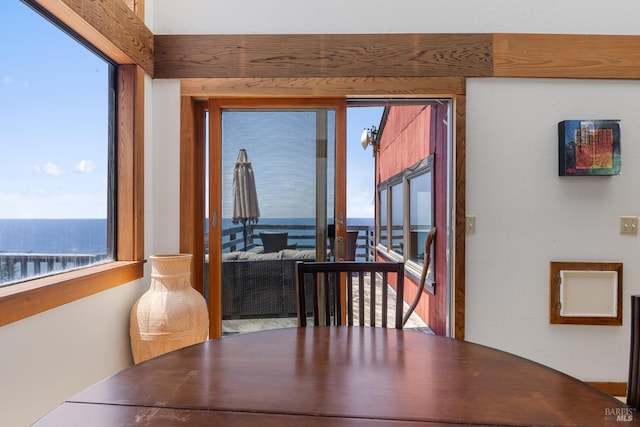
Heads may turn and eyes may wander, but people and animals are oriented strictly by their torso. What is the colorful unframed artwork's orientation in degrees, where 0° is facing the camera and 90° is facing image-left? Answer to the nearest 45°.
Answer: approximately 0°

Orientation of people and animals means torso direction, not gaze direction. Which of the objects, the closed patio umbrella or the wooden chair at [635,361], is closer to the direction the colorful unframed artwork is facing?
the wooden chair

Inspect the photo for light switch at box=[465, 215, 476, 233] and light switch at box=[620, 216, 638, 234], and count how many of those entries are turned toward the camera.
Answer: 2

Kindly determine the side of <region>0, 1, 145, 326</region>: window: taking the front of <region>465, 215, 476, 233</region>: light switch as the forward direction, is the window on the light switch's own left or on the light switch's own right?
on the light switch's own right

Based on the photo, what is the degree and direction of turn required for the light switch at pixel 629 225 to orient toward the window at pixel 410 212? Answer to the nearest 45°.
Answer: approximately 135° to its right

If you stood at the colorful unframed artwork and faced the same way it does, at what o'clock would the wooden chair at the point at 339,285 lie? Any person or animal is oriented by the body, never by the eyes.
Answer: The wooden chair is roughly at 1 o'clock from the colorful unframed artwork.

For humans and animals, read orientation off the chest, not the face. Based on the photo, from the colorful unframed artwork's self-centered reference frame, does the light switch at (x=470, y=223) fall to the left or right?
on its right

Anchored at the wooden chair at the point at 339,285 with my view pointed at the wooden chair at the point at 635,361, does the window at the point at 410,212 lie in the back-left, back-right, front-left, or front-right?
back-left

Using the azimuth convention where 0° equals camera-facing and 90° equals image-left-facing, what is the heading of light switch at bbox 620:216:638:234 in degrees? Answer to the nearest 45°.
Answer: approximately 0°
